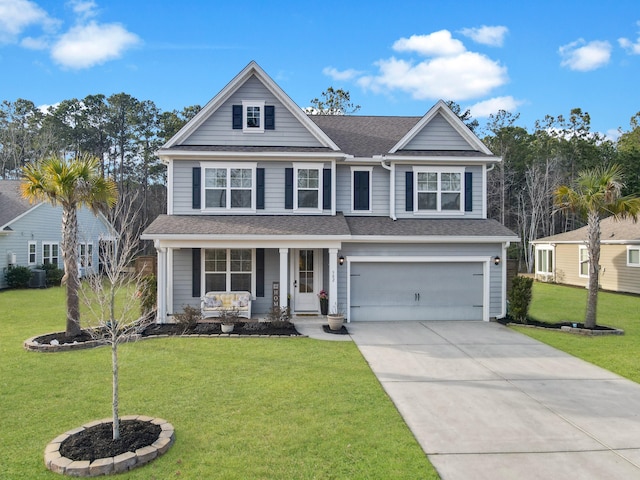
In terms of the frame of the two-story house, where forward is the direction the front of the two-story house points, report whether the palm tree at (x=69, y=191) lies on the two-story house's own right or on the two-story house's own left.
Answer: on the two-story house's own right

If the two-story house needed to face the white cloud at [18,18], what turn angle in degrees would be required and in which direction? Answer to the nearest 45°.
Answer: approximately 90° to its right

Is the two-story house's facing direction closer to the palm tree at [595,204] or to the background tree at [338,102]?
the palm tree

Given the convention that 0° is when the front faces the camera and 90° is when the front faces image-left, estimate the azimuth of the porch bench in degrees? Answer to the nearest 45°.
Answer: approximately 0°

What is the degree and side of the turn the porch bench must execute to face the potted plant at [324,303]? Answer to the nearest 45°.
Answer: approximately 90° to its left

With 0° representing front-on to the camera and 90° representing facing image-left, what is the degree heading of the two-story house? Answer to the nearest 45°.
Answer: approximately 0°

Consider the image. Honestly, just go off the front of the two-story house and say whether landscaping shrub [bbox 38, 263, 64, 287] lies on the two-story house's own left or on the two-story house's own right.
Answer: on the two-story house's own right

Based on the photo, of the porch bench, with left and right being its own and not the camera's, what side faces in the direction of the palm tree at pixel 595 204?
left

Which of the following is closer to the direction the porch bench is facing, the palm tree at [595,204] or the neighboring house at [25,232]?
the palm tree
